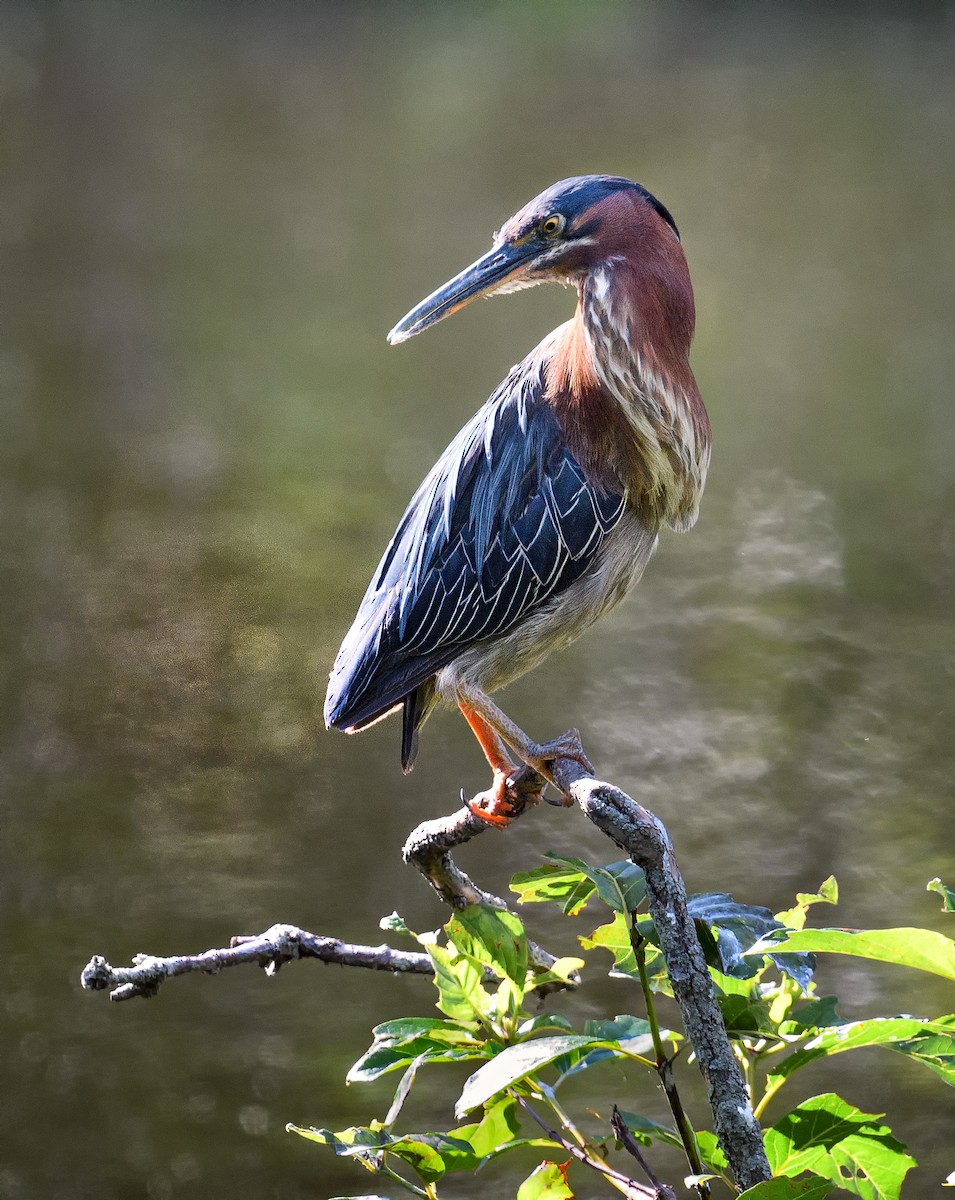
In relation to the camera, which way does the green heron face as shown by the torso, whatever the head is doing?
to the viewer's right
